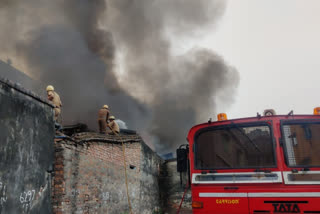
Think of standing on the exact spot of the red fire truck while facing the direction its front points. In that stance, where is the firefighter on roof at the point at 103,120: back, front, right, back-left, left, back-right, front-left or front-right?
back-right

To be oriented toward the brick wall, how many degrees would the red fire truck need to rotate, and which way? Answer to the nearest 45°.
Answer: approximately 135° to its right

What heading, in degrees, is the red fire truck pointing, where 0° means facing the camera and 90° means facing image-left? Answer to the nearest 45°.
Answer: approximately 0°

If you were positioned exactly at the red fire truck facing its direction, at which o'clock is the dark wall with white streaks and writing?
The dark wall with white streaks and writing is roughly at 3 o'clock from the red fire truck.
